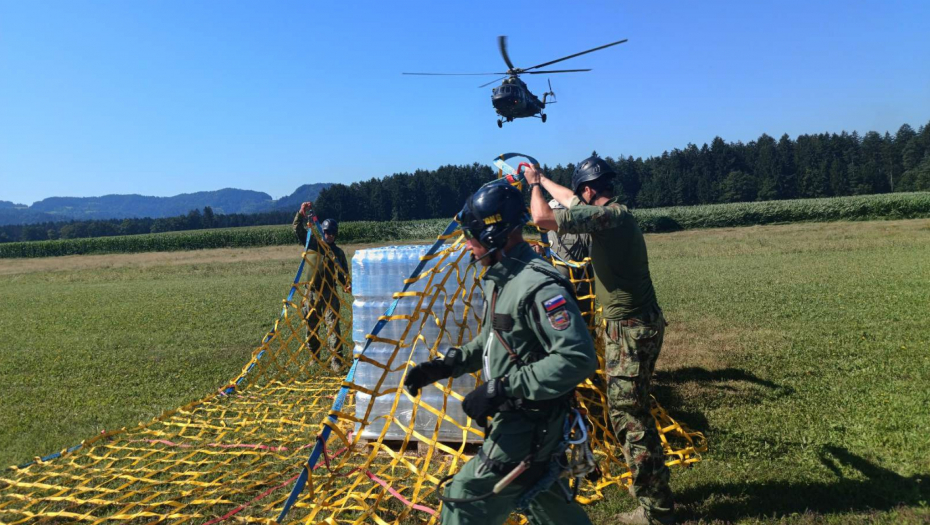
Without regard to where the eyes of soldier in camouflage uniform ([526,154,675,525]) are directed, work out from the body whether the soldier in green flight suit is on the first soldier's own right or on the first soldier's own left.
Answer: on the first soldier's own left

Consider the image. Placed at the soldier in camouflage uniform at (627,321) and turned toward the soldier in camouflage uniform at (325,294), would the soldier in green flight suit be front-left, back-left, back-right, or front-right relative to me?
back-left

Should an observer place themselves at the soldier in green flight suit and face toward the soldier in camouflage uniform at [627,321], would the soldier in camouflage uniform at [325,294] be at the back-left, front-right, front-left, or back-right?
front-left

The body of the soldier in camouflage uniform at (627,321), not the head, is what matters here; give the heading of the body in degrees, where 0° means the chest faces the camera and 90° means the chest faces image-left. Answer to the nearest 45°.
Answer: approximately 90°

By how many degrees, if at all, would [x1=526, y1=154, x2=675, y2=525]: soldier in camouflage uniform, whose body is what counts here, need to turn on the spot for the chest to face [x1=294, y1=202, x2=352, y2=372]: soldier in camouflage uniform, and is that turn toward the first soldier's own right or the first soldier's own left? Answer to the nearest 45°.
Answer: approximately 45° to the first soldier's own right
